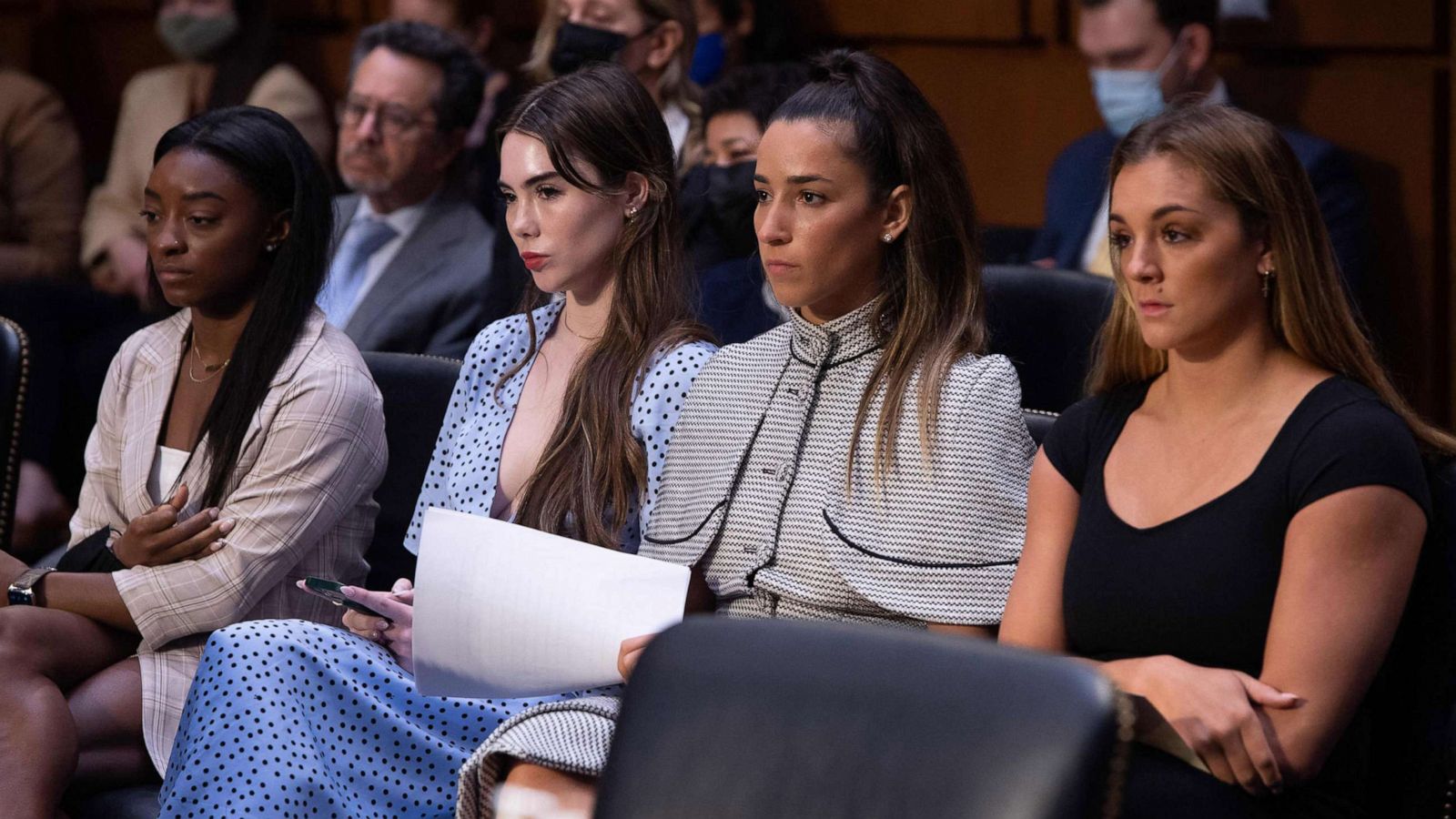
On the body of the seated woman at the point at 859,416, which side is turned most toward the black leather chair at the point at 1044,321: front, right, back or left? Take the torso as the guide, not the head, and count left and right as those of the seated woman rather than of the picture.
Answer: back

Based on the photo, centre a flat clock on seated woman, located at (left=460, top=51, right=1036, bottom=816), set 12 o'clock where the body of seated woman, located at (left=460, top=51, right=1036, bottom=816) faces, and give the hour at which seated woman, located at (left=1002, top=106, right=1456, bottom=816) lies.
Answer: seated woman, located at (left=1002, top=106, right=1456, bottom=816) is roughly at 9 o'clock from seated woman, located at (left=460, top=51, right=1036, bottom=816).

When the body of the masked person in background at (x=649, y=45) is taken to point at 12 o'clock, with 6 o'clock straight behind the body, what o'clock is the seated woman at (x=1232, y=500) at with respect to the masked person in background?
The seated woman is roughly at 10 o'clock from the masked person in background.

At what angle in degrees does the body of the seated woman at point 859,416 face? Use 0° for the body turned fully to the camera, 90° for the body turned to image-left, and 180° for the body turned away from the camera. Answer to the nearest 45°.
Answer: approximately 45°

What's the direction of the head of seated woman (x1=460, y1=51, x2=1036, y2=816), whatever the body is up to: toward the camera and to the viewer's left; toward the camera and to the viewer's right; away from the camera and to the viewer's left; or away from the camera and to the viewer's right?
toward the camera and to the viewer's left

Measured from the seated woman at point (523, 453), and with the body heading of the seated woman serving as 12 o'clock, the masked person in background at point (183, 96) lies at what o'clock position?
The masked person in background is roughly at 4 o'clock from the seated woman.

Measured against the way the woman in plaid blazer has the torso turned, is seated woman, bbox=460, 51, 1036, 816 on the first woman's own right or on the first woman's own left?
on the first woman's own left

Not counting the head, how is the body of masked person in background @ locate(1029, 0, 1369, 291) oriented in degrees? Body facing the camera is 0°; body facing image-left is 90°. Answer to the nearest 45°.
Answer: approximately 45°

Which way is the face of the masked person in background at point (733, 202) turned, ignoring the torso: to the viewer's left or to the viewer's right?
to the viewer's left

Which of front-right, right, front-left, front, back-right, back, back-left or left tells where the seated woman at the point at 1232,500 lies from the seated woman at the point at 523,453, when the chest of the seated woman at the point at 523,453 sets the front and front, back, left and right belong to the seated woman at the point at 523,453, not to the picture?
left

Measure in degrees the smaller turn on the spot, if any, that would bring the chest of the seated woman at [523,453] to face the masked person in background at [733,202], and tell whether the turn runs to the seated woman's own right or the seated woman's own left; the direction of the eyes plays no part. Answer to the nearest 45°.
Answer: approximately 180°

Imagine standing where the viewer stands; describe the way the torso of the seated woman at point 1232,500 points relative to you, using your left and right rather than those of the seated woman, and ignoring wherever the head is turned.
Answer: facing the viewer and to the left of the viewer

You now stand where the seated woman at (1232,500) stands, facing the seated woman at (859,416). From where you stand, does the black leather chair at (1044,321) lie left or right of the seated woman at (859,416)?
right
